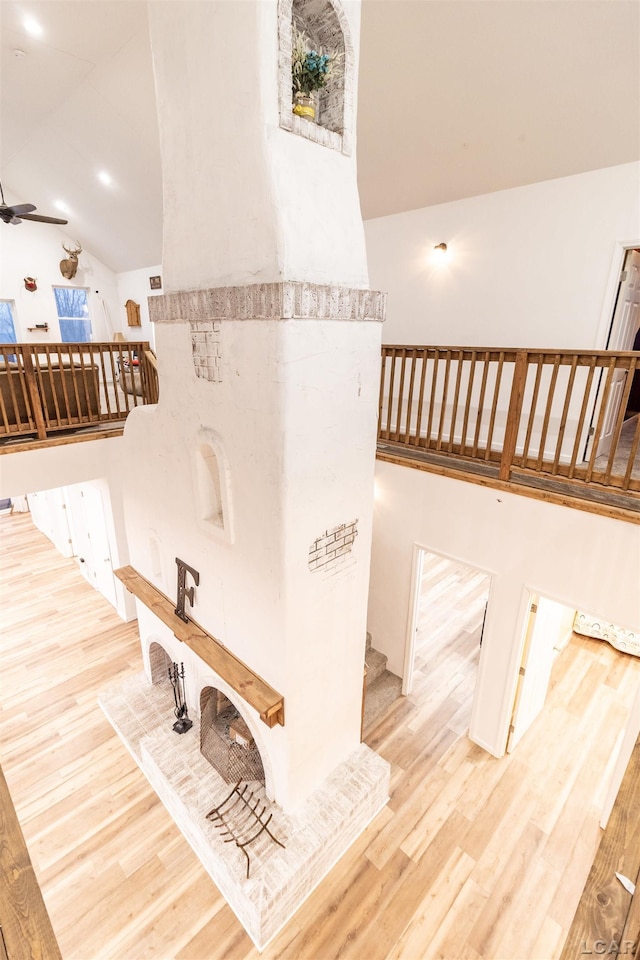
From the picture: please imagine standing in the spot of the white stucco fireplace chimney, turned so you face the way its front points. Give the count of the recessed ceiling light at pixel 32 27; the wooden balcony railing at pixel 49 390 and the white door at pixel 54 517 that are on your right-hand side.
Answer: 3

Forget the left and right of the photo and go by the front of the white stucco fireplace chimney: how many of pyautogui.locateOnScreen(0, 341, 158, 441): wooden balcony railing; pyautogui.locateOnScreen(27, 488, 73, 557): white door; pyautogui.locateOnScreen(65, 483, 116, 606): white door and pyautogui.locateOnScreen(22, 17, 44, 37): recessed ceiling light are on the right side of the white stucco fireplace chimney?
4

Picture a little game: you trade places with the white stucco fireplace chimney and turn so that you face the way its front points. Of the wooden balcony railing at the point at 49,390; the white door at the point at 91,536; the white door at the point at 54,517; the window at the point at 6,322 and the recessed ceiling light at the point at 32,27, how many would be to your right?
5

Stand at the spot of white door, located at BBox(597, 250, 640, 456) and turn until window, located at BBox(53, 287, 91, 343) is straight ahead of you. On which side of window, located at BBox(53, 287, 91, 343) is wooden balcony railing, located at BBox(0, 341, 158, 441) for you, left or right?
left

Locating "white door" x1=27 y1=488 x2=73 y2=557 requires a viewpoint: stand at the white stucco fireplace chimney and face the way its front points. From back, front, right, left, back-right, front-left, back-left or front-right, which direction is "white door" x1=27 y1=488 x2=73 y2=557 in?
right

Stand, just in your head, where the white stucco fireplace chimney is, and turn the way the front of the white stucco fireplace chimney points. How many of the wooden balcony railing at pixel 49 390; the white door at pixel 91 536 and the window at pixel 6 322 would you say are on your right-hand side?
3

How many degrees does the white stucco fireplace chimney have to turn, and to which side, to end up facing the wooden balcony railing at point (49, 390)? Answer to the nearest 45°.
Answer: approximately 90° to its right

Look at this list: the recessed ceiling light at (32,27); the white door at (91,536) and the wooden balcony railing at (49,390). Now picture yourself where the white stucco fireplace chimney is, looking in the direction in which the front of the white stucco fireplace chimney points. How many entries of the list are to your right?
3

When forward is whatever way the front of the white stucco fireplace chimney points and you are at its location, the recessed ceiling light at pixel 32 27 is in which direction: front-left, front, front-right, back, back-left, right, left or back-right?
right

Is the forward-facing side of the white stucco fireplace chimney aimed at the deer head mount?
no

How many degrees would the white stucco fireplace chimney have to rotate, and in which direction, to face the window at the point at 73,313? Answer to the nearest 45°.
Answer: approximately 90° to its right

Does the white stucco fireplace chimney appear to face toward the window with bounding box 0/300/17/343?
no

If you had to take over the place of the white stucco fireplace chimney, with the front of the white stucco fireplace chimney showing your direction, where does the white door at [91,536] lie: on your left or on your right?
on your right

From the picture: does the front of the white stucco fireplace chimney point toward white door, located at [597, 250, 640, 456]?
no
